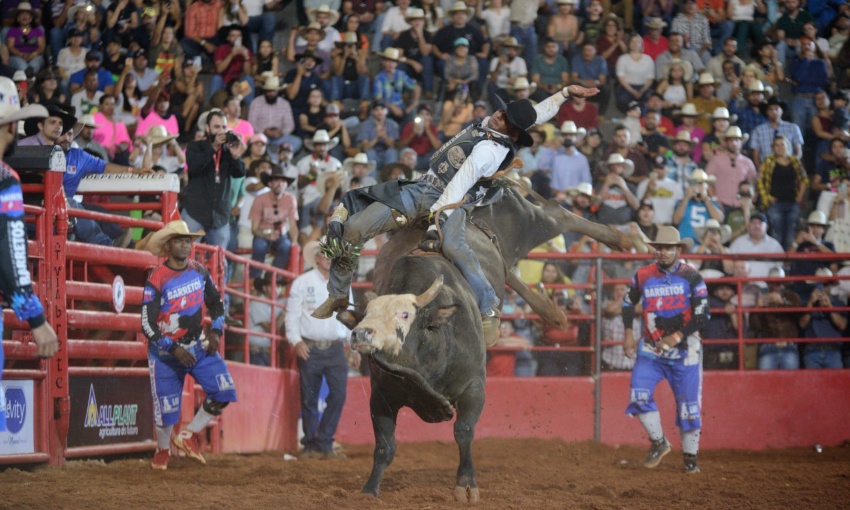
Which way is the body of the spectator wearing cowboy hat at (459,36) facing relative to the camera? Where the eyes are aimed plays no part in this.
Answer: toward the camera

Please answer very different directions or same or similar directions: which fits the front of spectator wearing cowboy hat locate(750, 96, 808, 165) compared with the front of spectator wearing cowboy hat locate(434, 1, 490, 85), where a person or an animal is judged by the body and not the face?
same or similar directions

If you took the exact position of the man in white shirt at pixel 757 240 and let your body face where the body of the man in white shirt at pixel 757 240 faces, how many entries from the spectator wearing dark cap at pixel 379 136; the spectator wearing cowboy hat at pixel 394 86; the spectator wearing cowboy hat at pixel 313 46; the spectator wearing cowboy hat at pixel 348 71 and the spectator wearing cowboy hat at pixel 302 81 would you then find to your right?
5

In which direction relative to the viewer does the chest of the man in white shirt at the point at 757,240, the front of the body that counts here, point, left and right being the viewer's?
facing the viewer

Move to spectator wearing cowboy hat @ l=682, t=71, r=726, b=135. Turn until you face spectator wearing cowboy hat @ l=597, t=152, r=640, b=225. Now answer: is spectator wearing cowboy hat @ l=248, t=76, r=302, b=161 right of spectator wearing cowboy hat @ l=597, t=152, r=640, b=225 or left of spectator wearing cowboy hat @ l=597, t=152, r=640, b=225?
right

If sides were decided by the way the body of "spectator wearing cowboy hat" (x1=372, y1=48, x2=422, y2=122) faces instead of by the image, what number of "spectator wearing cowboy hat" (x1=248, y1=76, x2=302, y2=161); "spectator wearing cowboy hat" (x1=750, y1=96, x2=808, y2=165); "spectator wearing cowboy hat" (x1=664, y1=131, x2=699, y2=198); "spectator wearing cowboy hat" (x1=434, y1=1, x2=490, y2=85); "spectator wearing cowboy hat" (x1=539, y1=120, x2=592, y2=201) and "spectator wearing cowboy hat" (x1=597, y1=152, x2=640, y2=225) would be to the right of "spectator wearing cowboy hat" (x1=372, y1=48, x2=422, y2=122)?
1

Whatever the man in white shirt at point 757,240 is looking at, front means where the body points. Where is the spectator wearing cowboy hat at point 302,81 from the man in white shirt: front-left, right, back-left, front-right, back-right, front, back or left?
right

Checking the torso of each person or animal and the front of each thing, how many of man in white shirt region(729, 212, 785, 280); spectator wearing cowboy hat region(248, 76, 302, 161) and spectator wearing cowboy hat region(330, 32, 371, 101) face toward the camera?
3

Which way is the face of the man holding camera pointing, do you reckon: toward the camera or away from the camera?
toward the camera

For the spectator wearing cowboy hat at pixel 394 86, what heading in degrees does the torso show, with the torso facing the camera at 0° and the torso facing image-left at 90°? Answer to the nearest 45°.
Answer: approximately 0°

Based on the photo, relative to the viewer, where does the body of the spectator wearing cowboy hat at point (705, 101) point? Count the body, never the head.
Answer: toward the camera

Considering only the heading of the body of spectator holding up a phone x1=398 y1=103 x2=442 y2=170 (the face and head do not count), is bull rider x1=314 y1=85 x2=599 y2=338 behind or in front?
in front

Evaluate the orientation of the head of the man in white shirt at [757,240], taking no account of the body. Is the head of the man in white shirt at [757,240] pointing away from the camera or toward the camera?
toward the camera

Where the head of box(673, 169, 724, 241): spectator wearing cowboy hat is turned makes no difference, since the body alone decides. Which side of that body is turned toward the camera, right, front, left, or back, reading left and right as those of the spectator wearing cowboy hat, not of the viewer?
front

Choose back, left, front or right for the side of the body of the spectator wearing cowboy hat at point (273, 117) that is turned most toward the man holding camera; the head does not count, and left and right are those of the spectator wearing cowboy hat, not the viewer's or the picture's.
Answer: front

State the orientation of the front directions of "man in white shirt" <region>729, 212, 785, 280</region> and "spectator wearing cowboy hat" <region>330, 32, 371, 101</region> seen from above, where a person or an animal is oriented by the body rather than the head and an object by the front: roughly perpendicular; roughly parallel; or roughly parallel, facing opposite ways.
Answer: roughly parallel
